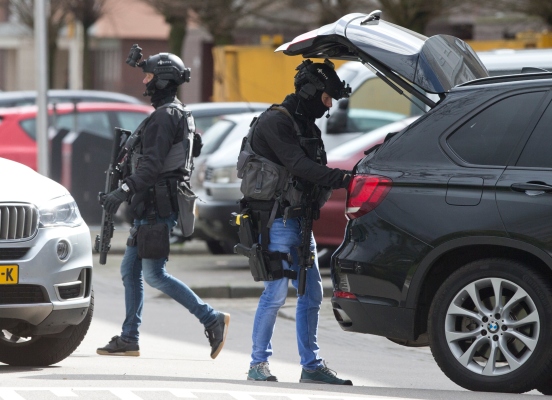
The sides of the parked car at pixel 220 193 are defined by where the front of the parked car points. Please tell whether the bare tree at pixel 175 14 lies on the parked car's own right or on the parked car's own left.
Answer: on the parked car's own right

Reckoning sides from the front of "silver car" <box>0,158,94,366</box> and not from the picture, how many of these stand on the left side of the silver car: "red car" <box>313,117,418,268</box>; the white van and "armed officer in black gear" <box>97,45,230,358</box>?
3

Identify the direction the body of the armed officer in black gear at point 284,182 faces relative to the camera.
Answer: to the viewer's right

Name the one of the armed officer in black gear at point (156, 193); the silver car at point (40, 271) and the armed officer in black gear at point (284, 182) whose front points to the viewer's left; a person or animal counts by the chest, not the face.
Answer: the armed officer in black gear at point (156, 193)

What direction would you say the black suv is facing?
to the viewer's right

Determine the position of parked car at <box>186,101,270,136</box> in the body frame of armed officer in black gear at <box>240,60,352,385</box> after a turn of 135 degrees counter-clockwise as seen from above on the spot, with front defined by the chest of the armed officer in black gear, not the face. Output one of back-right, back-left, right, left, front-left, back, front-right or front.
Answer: front-right

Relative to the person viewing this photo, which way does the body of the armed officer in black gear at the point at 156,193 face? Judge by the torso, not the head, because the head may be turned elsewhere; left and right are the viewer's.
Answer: facing to the left of the viewer
